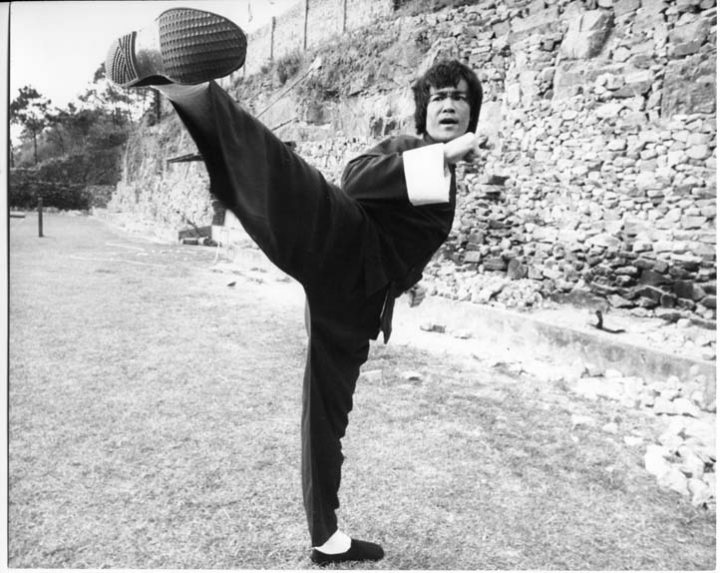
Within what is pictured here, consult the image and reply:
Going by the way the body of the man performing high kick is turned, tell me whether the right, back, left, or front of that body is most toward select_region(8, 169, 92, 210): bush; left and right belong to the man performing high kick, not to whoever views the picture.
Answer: back

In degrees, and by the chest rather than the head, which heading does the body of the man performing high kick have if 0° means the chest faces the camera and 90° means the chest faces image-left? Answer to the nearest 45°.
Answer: approximately 315°

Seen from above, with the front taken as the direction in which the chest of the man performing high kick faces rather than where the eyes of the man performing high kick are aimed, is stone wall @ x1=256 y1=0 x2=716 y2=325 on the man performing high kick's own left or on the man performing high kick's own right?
on the man performing high kick's own left

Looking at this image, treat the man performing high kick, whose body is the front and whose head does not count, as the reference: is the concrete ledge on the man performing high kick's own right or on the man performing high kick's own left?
on the man performing high kick's own left

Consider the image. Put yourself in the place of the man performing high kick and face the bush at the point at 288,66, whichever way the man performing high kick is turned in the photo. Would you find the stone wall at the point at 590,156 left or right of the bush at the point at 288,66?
right

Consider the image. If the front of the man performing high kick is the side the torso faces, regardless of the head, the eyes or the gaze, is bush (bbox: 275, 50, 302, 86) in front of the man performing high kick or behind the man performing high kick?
behind

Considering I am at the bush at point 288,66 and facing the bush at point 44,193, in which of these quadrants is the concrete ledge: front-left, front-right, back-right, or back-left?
back-left
